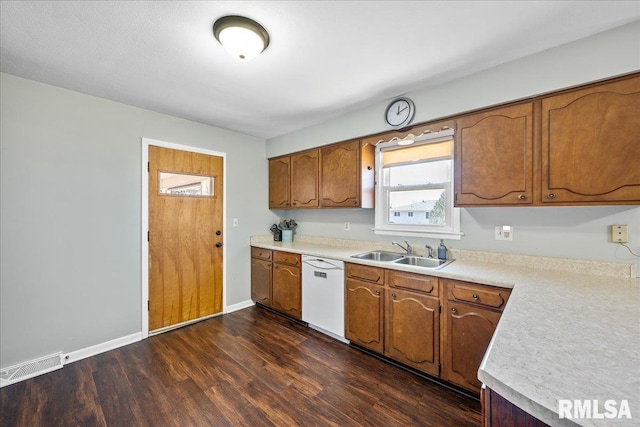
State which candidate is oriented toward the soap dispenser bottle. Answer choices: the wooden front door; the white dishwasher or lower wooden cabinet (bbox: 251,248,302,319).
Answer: the wooden front door

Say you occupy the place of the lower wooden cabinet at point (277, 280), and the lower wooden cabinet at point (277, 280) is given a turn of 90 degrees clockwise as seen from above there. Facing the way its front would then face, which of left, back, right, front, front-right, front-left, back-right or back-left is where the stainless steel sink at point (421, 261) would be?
back

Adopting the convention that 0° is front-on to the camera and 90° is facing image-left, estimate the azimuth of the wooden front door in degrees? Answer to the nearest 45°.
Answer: approximately 315°

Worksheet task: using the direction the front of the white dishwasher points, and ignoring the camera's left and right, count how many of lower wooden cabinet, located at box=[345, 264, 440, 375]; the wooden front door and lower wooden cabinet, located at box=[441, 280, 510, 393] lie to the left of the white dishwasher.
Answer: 2

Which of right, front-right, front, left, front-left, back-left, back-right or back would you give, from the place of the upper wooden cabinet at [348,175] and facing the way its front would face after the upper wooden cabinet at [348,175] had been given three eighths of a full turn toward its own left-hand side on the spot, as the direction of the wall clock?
front-right

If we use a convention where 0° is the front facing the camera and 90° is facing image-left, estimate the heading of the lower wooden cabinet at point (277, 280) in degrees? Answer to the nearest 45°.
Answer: approximately 45°

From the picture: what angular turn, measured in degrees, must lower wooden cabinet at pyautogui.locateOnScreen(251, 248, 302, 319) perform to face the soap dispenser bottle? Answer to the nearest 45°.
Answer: approximately 90° to its left

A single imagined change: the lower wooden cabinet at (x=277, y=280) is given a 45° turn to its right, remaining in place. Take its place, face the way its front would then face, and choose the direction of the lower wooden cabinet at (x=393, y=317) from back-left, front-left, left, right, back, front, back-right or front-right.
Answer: back-left

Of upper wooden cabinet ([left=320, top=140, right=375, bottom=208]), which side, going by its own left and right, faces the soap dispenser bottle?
left

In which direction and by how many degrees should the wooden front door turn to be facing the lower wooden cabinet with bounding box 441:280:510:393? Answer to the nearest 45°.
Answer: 0° — it already faces it

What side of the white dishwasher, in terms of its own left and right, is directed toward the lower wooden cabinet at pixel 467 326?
left
